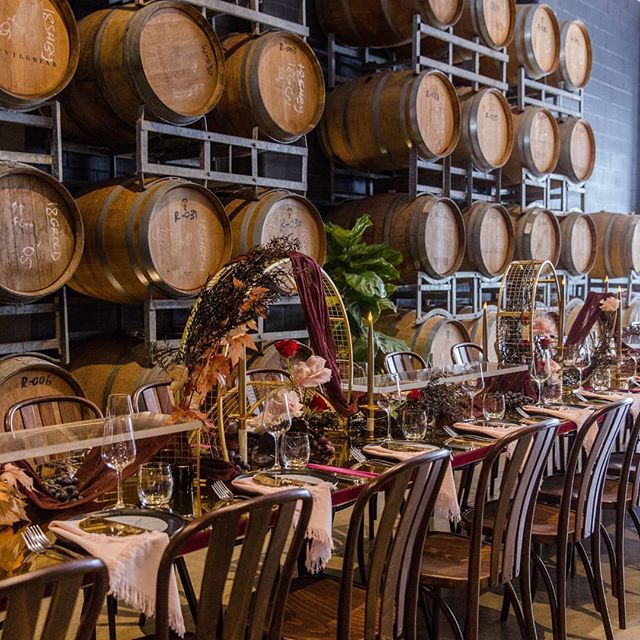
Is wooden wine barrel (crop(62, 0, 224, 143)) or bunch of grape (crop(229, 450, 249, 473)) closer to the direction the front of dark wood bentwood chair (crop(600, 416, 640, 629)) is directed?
the wooden wine barrel

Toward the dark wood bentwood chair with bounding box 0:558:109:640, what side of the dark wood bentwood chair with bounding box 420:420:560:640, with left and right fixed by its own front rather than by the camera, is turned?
left

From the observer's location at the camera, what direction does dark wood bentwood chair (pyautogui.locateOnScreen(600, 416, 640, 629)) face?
facing away from the viewer and to the left of the viewer

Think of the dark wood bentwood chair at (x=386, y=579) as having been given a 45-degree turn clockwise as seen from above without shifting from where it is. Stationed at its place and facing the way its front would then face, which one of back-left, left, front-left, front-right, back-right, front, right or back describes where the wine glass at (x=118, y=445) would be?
left

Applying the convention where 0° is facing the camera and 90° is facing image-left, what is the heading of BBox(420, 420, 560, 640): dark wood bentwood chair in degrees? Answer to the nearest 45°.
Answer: approximately 135°

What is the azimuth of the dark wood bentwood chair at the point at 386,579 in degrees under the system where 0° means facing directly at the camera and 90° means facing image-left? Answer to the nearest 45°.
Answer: approximately 135°

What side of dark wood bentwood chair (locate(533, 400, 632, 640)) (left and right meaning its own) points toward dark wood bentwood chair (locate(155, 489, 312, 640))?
left

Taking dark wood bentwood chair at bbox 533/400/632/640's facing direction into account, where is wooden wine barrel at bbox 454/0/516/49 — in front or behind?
in front

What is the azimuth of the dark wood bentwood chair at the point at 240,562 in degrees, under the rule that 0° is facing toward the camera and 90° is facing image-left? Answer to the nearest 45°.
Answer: approximately 135°

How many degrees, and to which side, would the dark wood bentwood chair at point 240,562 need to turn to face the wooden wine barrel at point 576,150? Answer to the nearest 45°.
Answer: approximately 90° to its right

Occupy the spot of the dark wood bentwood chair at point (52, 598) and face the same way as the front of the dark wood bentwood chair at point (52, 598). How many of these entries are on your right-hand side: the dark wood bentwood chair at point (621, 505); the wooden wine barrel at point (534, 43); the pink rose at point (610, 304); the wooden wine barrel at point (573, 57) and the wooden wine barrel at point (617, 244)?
5

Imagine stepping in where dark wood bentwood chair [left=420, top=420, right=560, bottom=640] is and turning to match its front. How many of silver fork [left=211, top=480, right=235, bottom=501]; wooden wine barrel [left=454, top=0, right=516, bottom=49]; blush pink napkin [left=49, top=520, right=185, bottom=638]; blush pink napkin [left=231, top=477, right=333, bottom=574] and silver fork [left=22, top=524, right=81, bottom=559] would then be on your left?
4

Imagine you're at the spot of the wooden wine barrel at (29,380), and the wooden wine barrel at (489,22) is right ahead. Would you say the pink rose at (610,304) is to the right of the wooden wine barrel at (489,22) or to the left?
right

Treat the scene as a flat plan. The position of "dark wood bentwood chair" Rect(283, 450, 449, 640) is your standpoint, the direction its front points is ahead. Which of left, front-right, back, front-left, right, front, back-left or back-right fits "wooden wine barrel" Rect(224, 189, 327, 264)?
front-right

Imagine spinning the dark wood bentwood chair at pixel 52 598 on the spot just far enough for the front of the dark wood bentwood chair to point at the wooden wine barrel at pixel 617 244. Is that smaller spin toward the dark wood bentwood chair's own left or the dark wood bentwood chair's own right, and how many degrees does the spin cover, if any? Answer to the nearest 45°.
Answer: approximately 90° to the dark wood bentwood chair's own right

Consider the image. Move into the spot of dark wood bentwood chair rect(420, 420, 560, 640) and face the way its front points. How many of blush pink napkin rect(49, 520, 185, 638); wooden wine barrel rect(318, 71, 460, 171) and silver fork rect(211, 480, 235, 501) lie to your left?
2

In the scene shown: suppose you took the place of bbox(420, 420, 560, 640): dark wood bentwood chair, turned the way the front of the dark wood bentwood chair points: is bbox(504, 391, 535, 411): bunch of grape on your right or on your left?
on your right
